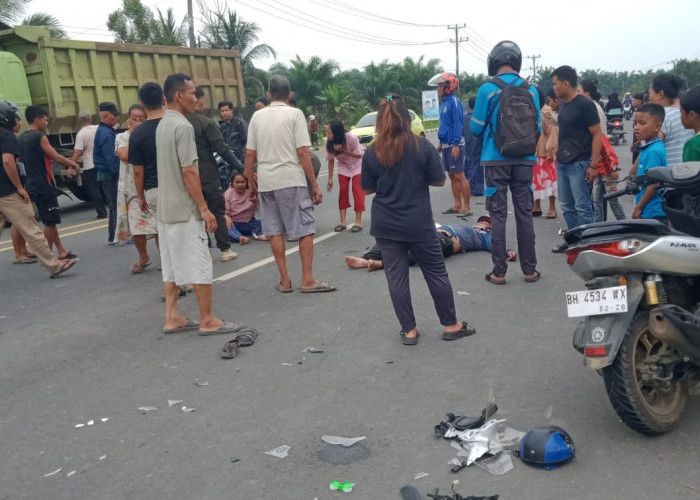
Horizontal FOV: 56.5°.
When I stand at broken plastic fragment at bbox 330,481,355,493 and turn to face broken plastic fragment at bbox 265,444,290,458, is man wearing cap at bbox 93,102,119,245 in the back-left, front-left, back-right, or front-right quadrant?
front-right

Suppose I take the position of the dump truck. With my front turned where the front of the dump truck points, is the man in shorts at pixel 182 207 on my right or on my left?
on my left

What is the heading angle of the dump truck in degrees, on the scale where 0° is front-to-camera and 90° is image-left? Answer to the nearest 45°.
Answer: approximately 45°

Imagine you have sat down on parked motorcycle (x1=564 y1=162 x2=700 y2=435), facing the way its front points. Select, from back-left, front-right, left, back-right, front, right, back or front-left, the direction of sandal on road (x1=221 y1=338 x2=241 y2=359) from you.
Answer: back-left

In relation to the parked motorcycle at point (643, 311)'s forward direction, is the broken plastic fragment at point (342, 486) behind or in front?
behind

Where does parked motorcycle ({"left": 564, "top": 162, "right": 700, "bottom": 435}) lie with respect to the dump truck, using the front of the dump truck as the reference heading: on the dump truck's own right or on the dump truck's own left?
on the dump truck's own left

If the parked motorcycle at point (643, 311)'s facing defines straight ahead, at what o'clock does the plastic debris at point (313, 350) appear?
The plastic debris is roughly at 8 o'clock from the parked motorcycle.

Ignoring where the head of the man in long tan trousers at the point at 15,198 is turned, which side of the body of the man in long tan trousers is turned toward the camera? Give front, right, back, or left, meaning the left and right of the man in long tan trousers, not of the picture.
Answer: right

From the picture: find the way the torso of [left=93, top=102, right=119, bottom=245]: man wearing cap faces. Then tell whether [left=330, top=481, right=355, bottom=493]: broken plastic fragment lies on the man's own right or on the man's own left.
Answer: on the man's own right

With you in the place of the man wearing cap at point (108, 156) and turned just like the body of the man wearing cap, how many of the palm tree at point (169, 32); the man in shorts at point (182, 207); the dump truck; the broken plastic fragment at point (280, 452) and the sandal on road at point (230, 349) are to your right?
3

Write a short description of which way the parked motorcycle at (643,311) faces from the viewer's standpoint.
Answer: facing away from the viewer and to the right of the viewer

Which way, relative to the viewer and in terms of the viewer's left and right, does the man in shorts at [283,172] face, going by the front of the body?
facing away from the viewer

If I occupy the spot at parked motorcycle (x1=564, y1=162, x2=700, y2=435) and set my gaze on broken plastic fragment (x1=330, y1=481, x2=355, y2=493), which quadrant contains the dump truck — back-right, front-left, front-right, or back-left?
front-right

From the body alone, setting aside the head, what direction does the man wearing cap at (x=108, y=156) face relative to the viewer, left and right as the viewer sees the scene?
facing to the right of the viewer

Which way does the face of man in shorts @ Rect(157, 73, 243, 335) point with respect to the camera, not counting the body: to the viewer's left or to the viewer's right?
to the viewer's right
